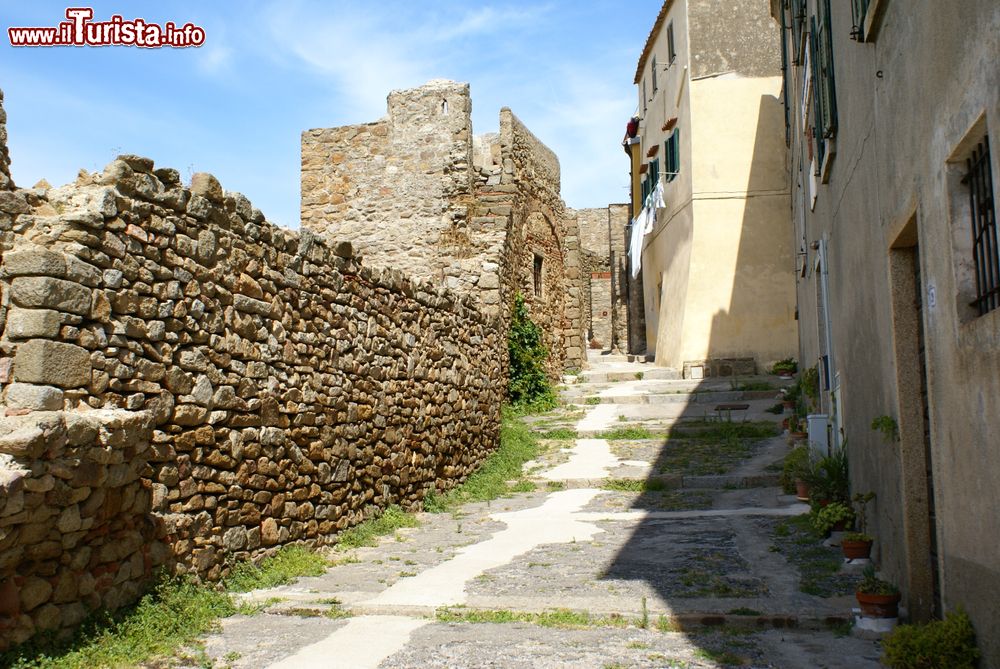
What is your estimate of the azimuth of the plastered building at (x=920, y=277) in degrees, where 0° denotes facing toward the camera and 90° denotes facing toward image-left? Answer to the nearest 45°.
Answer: approximately 90°

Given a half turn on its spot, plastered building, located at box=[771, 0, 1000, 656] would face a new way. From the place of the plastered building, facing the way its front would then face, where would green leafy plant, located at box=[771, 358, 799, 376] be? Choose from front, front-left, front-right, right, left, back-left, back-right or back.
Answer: left

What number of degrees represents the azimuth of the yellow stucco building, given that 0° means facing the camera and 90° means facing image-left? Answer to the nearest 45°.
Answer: approximately 90°

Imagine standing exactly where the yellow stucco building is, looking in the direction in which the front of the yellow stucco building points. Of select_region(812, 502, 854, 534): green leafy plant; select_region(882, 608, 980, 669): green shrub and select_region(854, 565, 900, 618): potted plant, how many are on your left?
3

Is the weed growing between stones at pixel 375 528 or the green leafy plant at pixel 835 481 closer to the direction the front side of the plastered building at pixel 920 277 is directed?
the weed growing between stones

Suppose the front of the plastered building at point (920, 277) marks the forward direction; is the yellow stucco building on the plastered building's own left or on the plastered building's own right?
on the plastered building's own right
